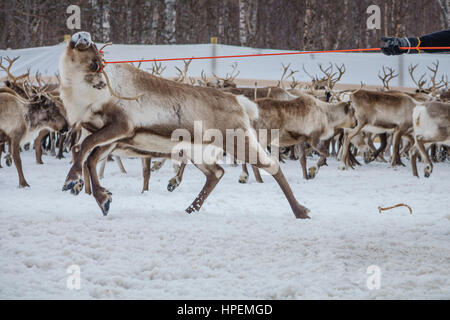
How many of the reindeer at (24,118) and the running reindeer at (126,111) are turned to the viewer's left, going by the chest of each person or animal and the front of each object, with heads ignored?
1

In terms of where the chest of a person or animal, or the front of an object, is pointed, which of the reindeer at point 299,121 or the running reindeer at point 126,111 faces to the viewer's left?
the running reindeer

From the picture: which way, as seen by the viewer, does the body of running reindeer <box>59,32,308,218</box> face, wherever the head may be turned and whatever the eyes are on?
to the viewer's left

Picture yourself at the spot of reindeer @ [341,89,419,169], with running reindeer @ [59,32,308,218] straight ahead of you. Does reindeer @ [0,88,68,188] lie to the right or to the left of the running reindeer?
right

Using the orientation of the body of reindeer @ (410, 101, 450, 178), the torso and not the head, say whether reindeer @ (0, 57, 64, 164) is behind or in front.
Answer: behind

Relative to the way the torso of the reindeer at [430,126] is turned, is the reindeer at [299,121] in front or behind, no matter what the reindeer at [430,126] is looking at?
behind

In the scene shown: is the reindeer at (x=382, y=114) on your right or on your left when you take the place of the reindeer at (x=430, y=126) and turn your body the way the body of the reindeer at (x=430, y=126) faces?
on your left
